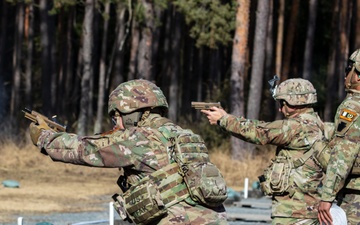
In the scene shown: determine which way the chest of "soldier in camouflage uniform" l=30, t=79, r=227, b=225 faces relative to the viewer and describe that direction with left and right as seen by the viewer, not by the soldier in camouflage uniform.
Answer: facing to the left of the viewer

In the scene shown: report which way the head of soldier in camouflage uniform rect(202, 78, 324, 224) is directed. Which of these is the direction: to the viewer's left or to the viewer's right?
to the viewer's left

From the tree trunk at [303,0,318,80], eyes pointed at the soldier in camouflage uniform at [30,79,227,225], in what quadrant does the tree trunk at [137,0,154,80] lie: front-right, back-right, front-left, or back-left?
front-right

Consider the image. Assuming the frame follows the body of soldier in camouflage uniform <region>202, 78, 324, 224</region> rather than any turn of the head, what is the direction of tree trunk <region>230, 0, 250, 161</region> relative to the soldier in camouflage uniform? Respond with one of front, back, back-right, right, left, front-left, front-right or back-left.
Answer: right

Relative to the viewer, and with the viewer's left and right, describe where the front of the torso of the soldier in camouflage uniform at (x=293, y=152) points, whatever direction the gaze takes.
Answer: facing to the left of the viewer
